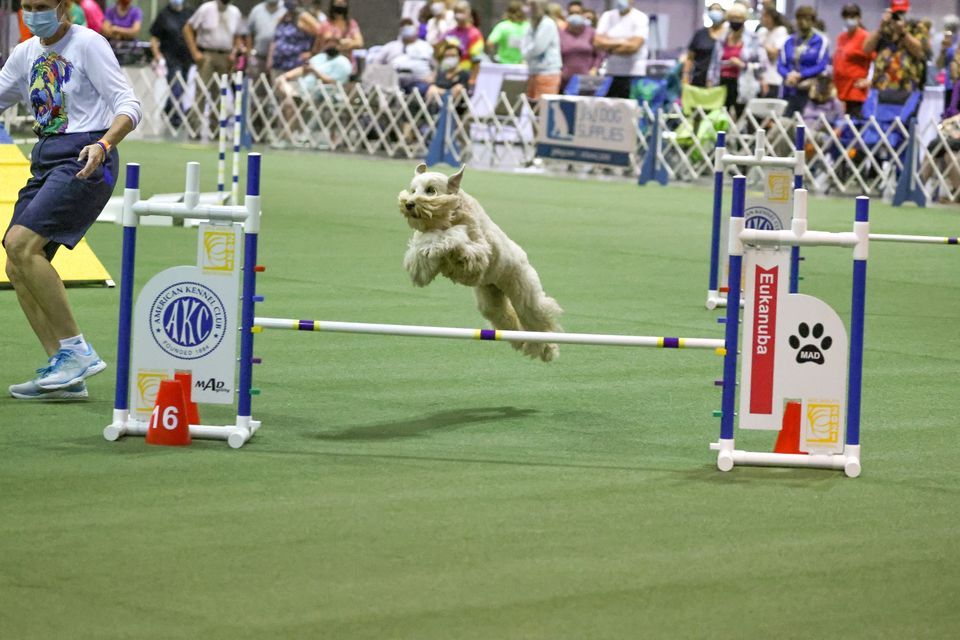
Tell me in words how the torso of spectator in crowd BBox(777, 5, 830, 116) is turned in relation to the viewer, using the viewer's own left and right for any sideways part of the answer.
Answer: facing the viewer and to the left of the viewer

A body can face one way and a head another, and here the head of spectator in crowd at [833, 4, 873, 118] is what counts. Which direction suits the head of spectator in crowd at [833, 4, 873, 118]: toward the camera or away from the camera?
toward the camera

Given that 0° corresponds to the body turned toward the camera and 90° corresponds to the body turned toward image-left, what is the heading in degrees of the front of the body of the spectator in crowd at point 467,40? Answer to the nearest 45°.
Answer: approximately 45°

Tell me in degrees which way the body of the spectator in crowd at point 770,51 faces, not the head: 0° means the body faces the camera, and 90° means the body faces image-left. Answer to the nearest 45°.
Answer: approximately 45°

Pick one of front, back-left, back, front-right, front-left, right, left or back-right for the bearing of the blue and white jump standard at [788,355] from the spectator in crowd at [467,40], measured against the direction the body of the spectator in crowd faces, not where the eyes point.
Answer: front-left

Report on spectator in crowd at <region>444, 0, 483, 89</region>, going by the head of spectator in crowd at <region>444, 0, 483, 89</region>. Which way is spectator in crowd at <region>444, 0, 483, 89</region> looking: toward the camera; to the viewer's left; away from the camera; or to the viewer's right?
toward the camera

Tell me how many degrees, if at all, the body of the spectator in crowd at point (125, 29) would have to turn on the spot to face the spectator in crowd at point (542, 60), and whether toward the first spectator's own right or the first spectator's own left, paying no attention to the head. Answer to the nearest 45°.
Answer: approximately 45° to the first spectator's own left

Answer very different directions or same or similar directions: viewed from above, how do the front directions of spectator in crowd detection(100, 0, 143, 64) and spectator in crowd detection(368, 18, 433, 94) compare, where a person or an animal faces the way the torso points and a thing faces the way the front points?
same or similar directions

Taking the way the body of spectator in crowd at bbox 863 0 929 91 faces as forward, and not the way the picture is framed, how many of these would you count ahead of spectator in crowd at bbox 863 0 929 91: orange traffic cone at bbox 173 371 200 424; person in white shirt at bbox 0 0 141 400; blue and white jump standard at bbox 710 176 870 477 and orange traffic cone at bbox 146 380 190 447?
4

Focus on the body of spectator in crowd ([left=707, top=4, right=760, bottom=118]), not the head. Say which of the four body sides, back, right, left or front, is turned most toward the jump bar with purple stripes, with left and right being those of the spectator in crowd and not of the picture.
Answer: front

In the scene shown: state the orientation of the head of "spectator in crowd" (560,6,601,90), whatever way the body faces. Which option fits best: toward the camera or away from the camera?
toward the camera

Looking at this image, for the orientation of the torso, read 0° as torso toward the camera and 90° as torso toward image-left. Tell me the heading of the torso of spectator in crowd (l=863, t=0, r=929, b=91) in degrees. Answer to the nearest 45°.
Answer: approximately 0°

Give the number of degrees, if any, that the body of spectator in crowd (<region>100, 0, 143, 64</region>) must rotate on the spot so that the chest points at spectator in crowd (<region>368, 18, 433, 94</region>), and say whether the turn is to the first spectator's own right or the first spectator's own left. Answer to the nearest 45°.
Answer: approximately 45° to the first spectator's own left

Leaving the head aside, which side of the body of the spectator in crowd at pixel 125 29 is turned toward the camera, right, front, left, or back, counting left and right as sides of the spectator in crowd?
front
